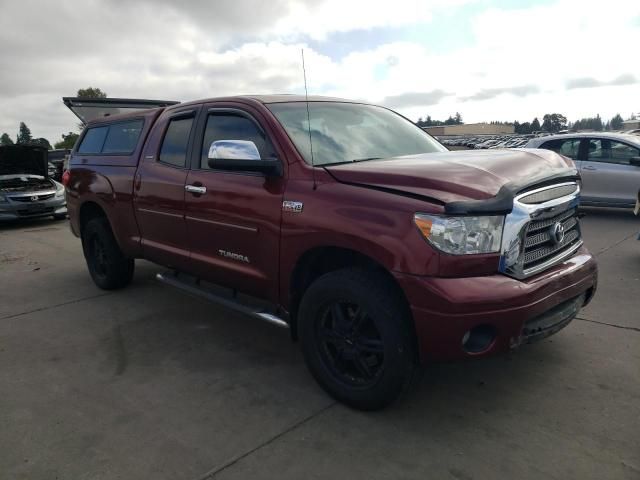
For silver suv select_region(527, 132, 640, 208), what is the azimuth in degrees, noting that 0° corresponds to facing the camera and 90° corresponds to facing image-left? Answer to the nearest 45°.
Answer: approximately 270°

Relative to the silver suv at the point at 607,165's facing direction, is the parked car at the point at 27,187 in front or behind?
behind

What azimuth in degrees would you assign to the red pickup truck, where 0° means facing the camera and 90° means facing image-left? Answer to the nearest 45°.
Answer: approximately 315°

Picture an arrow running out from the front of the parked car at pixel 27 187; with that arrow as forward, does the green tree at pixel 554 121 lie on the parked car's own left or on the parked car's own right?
on the parked car's own left

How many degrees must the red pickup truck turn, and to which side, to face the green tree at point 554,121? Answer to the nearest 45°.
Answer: approximately 90° to its left

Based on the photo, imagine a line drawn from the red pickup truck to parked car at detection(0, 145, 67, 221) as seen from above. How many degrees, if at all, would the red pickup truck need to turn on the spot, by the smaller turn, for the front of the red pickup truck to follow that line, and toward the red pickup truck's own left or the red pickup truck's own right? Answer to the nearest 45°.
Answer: approximately 180°

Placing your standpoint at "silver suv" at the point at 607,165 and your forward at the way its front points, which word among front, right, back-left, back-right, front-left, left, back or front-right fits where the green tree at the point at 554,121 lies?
left

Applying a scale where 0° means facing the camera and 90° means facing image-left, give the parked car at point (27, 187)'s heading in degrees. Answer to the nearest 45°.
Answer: approximately 0°

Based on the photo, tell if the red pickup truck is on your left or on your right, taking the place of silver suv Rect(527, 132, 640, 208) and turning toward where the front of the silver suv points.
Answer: on your right

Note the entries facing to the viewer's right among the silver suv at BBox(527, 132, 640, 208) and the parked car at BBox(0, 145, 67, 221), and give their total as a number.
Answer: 1
